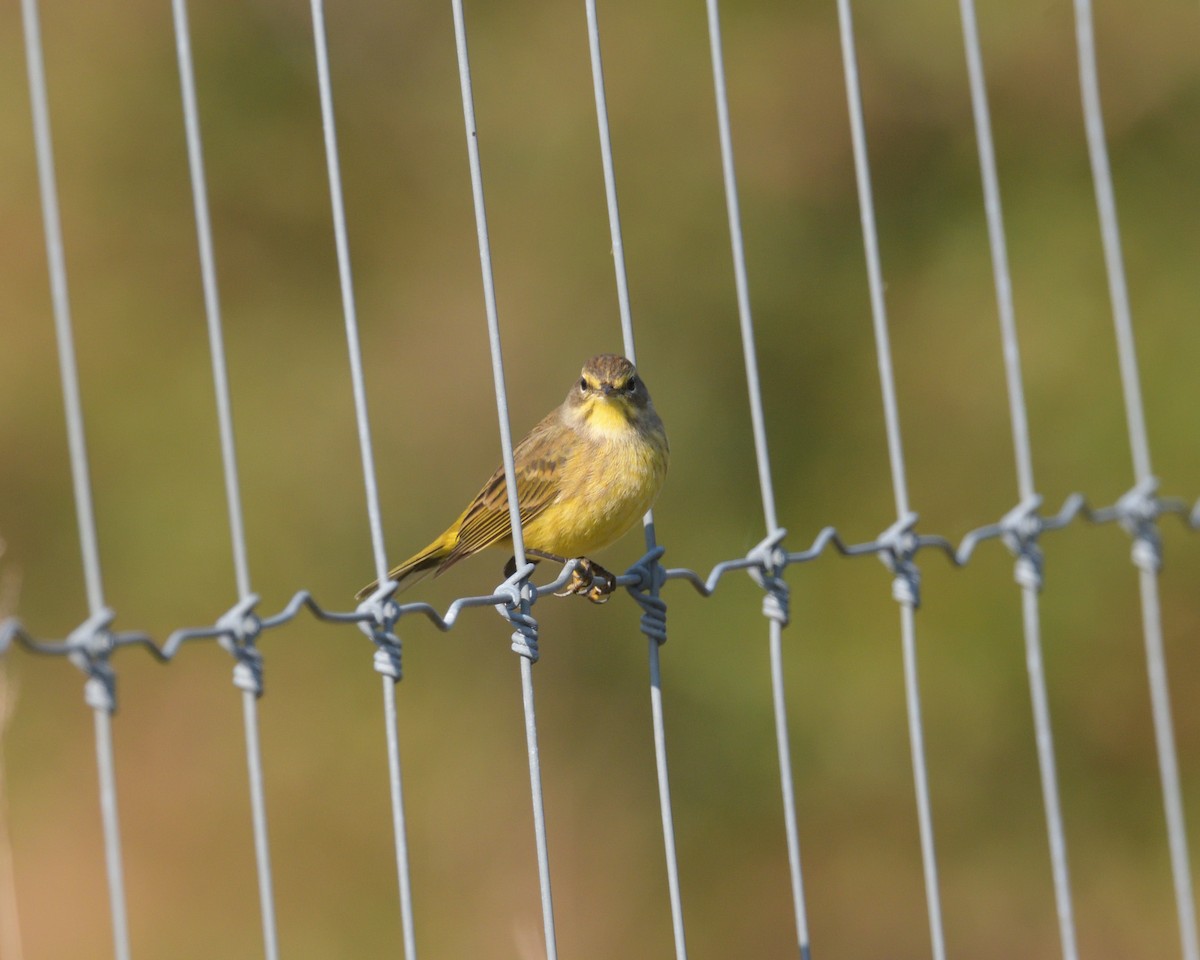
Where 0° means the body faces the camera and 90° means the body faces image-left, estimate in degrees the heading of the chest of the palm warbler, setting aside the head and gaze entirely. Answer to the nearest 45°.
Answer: approximately 315°
